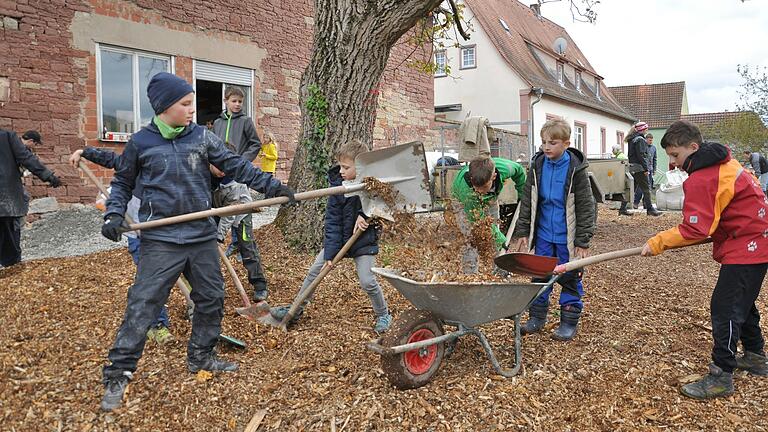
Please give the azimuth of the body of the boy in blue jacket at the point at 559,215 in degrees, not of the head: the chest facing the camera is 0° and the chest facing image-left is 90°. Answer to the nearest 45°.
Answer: approximately 45°

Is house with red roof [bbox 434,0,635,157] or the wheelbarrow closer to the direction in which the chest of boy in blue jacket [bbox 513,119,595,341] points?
the wheelbarrow

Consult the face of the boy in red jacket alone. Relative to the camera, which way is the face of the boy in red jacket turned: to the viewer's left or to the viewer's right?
to the viewer's left

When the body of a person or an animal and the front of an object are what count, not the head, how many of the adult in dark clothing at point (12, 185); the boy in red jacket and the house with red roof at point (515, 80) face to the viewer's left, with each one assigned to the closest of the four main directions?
1

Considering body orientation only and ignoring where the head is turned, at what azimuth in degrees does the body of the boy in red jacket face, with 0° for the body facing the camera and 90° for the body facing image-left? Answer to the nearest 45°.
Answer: approximately 90°

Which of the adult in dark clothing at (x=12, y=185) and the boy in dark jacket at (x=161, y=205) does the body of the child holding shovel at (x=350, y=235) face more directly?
the boy in dark jacket

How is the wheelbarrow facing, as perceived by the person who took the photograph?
facing the viewer and to the left of the viewer
